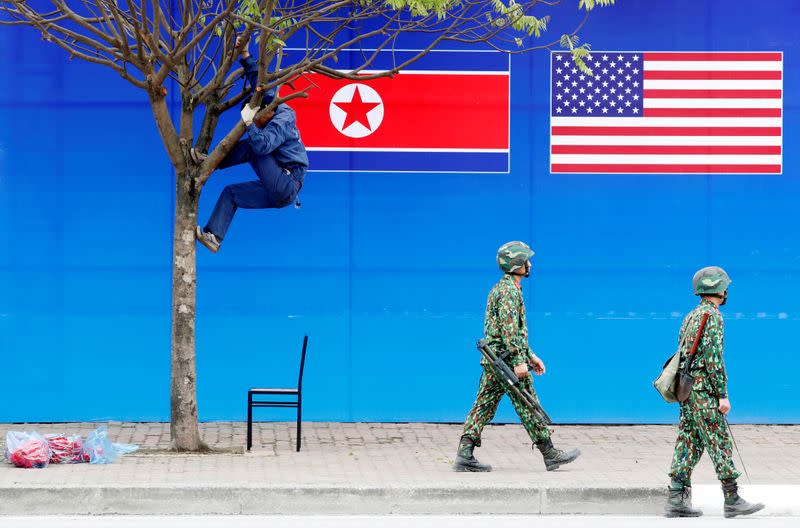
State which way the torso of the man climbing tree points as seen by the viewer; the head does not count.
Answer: to the viewer's left

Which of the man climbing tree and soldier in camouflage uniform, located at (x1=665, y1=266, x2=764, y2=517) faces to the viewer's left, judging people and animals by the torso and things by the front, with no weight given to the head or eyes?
the man climbing tree

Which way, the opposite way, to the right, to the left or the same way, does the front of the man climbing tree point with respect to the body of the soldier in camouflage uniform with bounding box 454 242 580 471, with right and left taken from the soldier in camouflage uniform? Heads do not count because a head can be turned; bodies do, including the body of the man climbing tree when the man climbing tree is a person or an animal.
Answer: the opposite way

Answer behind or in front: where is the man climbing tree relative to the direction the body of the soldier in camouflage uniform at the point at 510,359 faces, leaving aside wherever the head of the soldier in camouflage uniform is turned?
behind

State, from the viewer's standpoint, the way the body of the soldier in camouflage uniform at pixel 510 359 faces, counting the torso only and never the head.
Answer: to the viewer's right

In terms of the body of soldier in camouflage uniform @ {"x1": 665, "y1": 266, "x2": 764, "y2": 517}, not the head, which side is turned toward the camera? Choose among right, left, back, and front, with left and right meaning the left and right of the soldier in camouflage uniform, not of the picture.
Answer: right

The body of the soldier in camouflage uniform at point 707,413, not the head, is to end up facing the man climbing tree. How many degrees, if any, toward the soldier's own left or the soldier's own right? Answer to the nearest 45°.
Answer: approximately 180°

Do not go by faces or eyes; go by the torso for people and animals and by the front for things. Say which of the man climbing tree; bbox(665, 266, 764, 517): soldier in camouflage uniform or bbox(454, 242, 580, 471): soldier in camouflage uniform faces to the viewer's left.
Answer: the man climbing tree

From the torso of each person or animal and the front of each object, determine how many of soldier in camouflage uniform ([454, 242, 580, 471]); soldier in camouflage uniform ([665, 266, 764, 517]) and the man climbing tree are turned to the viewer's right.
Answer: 2

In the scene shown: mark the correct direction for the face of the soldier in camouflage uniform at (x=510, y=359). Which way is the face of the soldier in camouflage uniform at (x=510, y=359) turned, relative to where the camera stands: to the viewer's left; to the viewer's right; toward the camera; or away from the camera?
to the viewer's right

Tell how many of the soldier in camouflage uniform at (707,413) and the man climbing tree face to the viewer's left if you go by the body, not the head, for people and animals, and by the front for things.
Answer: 1
